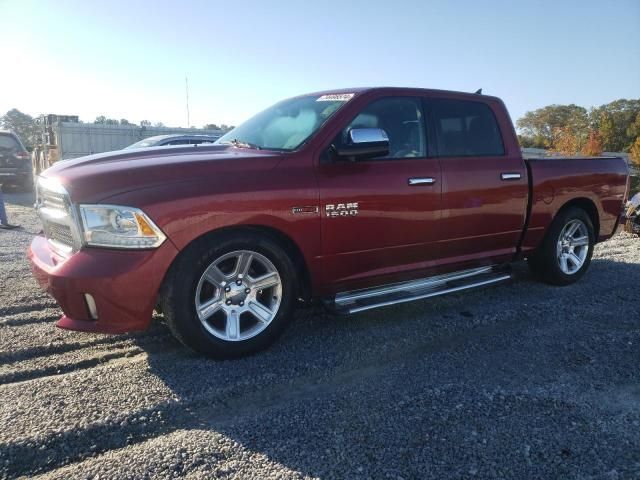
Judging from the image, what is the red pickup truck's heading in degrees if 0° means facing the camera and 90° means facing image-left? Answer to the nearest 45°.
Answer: approximately 45°

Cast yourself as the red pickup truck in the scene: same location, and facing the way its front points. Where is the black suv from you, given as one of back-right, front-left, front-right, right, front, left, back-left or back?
right

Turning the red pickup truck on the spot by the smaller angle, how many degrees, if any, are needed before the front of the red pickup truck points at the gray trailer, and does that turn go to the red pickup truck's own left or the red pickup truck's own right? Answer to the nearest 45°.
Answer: approximately 90° to the red pickup truck's own right
